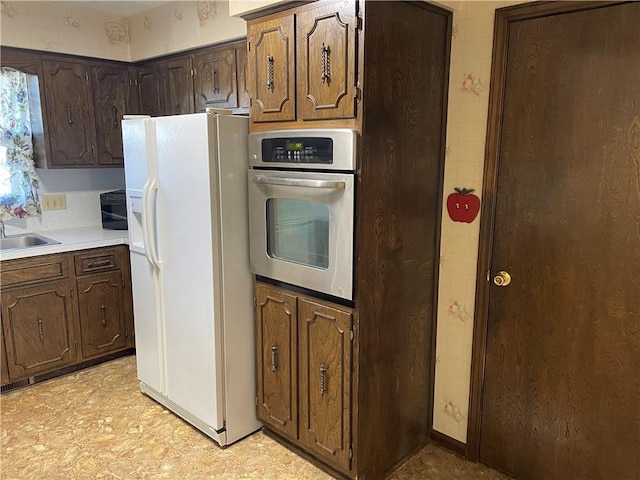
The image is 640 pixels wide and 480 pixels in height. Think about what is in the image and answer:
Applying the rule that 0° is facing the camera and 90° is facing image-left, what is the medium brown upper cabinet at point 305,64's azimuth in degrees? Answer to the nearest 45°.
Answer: approximately 45°

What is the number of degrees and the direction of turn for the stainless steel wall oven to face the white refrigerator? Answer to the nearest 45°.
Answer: approximately 90° to its right

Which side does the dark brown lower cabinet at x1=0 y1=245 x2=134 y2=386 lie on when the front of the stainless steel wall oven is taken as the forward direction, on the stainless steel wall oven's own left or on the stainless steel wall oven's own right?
on the stainless steel wall oven's own right

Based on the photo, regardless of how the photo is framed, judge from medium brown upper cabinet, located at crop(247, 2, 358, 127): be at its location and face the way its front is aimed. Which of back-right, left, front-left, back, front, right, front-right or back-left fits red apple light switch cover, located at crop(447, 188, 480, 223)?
back-left

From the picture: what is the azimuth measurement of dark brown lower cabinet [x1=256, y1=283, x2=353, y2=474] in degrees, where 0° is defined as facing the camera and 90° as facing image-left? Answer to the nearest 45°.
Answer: approximately 45°

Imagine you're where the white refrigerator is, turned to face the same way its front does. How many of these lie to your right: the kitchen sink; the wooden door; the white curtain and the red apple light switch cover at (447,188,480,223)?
2

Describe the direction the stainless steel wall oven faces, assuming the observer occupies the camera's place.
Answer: facing the viewer and to the left of the viewer

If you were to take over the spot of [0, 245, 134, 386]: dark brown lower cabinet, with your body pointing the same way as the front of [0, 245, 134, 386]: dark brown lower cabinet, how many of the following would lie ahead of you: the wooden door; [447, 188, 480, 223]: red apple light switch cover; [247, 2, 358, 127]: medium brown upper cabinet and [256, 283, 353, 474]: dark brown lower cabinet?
4

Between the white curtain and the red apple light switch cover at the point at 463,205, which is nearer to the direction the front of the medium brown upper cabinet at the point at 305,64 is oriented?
the white curtain

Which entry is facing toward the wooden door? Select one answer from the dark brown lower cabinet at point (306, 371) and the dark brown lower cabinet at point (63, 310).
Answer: the dark brown lower cabinet at point (63, 310)

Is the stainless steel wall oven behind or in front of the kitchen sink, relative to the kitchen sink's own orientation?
in front

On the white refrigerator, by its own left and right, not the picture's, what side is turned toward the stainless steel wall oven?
left
